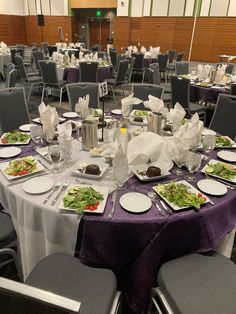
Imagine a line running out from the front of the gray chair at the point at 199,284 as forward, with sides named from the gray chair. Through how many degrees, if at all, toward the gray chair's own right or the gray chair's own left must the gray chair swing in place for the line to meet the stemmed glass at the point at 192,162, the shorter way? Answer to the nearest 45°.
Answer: approximately 45° to the gray chair's own right

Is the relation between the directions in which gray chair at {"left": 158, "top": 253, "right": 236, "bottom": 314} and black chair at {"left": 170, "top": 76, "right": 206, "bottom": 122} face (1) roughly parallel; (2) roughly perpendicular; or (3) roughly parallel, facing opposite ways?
roughly perpendicular

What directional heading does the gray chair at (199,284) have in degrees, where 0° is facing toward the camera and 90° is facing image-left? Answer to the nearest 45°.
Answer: approximately 135°

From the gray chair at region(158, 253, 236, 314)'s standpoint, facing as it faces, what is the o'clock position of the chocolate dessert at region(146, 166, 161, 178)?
The chocolate dessert is roughly at 12 o'clock from the gray chair.

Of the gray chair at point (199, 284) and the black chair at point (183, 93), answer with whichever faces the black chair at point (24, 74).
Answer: the gray chair at point (199, 284)

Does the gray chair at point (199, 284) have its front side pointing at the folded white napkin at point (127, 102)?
yes

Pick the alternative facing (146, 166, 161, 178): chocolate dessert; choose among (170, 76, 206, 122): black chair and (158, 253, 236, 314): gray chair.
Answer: (158, 253, 236, 314): gray chair

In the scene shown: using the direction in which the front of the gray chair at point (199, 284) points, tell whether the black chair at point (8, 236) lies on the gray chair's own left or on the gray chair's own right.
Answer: on the gray chair's own left

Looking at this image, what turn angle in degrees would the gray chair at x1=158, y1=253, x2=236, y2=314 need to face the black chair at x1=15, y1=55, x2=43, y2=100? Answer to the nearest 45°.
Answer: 0° — it already faces it

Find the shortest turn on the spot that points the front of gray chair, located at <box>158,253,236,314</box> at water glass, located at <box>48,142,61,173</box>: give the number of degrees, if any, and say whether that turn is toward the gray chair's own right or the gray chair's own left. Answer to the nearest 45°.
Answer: approximately 45° to the gray chair's own left

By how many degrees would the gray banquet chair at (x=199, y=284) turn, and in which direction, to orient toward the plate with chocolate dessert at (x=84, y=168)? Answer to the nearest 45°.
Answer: approximately 45° to its left

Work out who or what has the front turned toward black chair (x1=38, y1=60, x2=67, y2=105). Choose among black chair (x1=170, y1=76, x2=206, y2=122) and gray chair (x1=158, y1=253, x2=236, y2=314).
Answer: gray chair (x1=158, y1=253, x2=236, y2=314)
